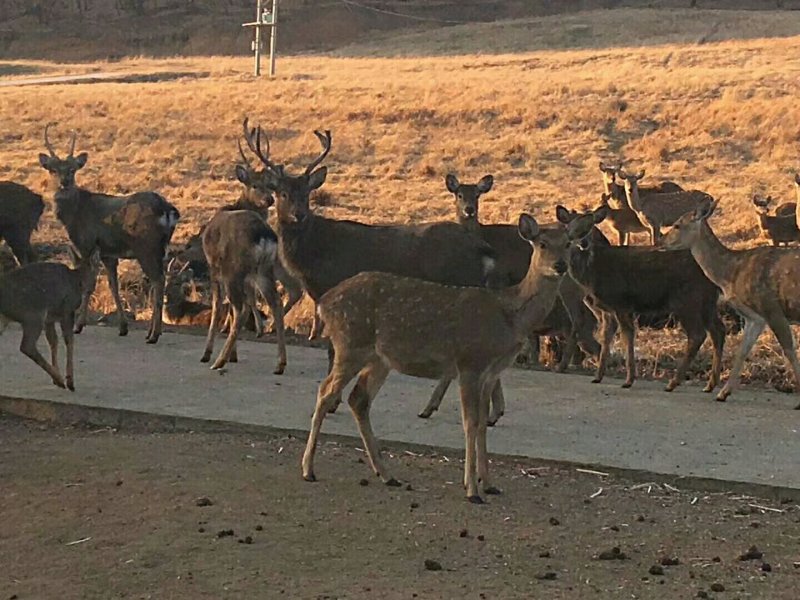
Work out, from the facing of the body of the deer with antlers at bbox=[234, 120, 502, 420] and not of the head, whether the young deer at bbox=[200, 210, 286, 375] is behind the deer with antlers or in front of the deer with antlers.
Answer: in front

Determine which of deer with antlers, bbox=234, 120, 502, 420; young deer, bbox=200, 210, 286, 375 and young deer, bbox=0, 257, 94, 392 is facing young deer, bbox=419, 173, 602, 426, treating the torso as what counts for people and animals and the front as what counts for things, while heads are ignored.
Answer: young deer, bbox=0, 257, 94, 392

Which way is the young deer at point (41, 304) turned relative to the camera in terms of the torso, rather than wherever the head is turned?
to the viewer's right

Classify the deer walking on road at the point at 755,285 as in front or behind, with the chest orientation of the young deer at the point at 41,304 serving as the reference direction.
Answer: in front

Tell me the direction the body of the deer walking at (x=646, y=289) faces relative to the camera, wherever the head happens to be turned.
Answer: to the viewer's left

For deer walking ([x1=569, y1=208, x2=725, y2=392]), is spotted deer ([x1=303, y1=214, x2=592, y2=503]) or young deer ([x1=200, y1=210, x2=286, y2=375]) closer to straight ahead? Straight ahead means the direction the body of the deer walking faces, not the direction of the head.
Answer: the young deer

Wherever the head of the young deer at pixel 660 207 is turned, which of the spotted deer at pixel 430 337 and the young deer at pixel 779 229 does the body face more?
the spotted deer

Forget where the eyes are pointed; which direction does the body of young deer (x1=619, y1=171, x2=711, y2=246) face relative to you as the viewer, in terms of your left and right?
facing to the left of the viewer

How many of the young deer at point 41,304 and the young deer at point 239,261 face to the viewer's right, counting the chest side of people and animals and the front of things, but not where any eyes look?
1

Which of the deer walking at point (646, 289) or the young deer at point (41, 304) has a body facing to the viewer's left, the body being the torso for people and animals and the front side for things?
the deer walking

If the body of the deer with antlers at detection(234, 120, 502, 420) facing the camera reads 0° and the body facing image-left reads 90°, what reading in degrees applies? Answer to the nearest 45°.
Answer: approximately 90°
